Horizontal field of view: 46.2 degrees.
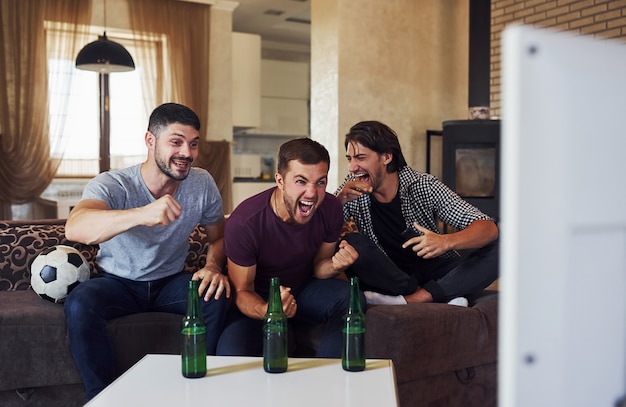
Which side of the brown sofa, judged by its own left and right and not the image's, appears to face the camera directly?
front

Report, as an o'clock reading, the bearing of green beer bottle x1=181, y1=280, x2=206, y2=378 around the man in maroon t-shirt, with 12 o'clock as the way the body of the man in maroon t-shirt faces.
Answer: The green beer bottle is roughly at 2 o'clock from the man in maroon t-shirt.

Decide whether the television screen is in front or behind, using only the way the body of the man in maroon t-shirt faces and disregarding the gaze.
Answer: in front

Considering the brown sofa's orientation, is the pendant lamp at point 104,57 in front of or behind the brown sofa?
behind

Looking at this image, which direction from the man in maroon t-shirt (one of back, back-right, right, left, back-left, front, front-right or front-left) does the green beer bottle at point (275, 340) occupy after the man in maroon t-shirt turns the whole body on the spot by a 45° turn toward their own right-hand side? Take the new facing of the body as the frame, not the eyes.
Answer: front

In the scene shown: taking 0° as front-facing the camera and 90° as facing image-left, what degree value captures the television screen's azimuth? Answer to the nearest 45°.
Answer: approximately 135°

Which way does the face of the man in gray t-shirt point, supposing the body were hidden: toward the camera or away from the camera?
toward the camera

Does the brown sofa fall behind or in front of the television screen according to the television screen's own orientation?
in front

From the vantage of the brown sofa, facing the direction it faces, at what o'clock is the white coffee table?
The white coffee table is roughly at 1 o'clock from the brown sofa.

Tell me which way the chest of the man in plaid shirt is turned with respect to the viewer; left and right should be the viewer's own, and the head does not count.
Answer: facing the viewer and to the left of the viewer

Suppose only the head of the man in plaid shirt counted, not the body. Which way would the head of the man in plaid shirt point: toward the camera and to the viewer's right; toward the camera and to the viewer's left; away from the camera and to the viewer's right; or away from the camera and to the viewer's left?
toward the camera and to the viewer's left

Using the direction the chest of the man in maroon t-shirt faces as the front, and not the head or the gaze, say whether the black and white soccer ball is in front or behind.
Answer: behind

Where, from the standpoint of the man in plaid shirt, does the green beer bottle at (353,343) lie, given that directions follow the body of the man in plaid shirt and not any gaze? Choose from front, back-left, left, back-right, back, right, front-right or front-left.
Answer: front-left

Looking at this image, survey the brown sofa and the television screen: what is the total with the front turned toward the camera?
1

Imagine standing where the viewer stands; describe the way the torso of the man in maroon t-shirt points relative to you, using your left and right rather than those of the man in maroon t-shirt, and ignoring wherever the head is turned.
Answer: facing the viewer and to the right of the viewer

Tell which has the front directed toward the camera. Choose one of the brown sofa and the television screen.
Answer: the brown sofa

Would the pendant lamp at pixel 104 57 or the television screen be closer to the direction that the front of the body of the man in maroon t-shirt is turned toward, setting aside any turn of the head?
the television screen
